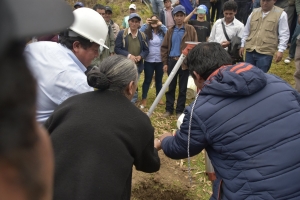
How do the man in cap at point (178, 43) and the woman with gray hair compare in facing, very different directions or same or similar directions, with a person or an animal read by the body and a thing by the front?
very different directions

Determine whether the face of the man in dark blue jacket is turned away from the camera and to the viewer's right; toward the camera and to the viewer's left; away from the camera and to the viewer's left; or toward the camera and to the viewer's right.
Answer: away from the camera and to the viewer's left

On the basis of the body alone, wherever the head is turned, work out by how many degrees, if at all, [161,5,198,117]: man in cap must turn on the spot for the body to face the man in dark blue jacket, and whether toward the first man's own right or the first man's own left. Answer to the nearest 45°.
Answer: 0° — they already face them

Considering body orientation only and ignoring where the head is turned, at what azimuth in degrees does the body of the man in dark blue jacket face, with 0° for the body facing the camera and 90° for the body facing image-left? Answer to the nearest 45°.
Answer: approximately 135°

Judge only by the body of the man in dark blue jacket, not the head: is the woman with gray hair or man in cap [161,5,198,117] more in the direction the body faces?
the man in cap

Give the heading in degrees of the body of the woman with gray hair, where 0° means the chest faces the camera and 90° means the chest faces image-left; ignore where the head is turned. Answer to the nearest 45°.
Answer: approximately 225°

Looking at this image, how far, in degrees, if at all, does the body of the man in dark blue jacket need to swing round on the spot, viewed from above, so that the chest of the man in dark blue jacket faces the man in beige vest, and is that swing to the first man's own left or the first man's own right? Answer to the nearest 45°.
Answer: approximately 45° to the first man's own right

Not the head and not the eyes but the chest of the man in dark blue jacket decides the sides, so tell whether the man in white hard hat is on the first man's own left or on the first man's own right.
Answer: on the first man's own left

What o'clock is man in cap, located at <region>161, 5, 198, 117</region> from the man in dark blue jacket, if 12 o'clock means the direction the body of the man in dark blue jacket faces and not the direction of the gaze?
The man in cap is roughly at 1 o'clock from the man in dark blue jacket.
